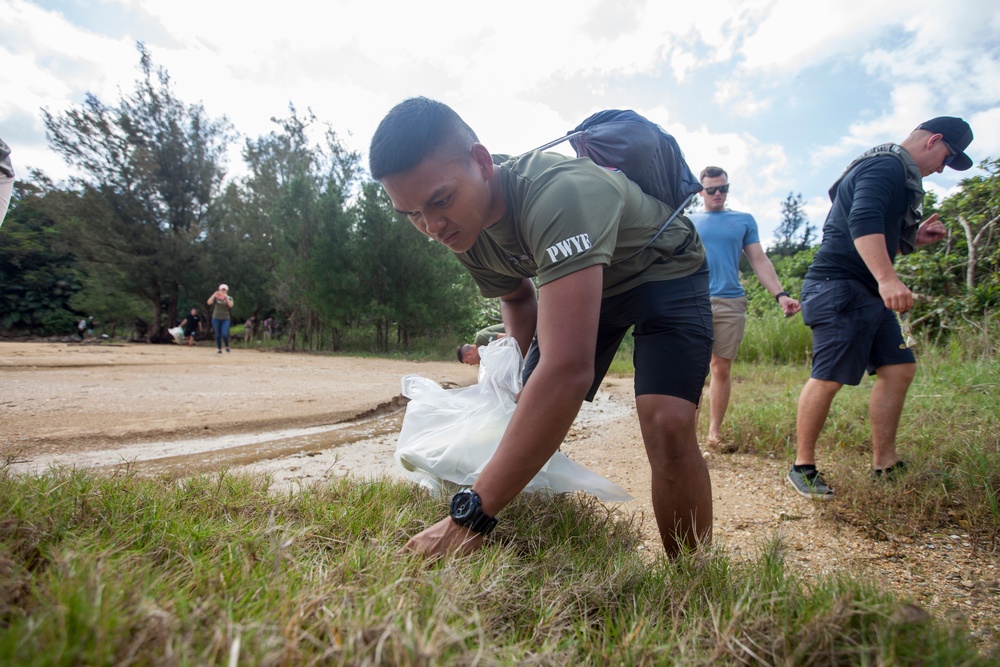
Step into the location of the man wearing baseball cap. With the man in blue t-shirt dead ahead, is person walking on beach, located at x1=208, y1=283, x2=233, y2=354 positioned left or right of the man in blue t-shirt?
left

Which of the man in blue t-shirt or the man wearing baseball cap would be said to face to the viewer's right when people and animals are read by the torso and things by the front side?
the man wearing baseball cap

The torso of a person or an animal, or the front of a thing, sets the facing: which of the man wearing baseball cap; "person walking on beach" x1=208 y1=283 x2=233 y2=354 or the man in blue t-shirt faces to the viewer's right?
the man wearing baseball cap

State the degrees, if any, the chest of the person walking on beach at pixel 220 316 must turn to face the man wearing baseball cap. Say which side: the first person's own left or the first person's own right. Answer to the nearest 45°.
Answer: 0° — they already face them

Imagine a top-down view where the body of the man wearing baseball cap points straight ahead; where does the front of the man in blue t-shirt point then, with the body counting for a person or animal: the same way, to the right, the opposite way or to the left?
to the right

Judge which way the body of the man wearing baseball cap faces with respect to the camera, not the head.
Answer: to the viewer's right

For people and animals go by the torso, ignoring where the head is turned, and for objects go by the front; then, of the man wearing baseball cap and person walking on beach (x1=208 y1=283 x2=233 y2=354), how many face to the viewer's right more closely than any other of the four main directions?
1

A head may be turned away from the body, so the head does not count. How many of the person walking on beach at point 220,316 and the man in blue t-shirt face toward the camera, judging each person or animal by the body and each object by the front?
2

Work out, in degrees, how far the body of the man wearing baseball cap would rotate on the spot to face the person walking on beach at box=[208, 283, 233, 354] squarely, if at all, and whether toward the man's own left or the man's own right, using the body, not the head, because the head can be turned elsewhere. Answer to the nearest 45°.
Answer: approximately 180°

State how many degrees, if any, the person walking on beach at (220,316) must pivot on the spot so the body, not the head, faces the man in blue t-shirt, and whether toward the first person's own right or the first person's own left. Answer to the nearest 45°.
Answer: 0° — they already face them

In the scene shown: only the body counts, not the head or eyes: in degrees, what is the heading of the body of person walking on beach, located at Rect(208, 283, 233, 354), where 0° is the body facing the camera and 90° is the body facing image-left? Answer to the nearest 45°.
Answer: approximately 0°

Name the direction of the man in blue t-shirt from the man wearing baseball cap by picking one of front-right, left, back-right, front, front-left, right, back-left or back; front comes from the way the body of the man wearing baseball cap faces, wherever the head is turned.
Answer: back-left

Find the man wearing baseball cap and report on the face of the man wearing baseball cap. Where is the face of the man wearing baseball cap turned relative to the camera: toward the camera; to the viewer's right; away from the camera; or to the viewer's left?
to the viewer's right

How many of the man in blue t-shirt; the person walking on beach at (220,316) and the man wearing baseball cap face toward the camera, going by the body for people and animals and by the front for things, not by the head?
2
